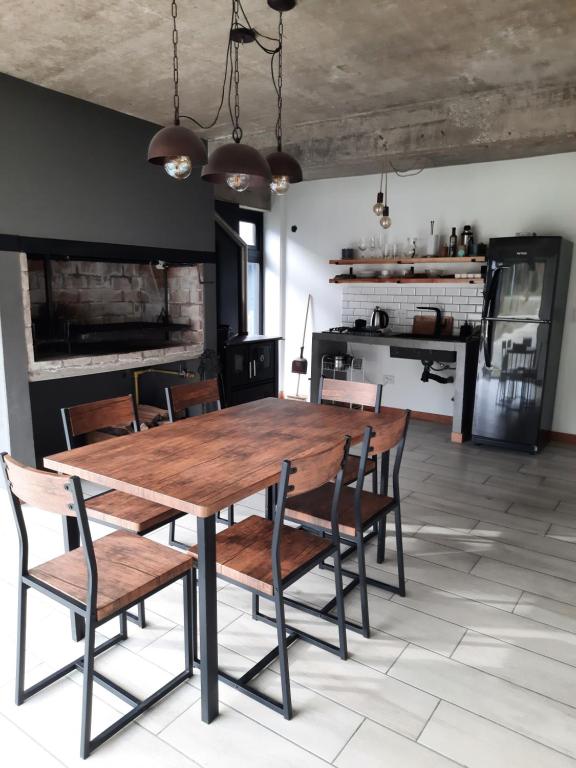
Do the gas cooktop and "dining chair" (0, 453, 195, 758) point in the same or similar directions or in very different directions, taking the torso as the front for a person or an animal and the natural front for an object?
very different directions

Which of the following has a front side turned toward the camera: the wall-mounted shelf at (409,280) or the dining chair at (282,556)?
the wall-mounted shelf

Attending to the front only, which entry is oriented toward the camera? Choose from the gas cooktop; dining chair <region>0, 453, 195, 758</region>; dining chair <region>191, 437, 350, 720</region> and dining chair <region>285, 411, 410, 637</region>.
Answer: the gas cooktop

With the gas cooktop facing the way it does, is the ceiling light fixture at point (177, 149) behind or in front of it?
in front

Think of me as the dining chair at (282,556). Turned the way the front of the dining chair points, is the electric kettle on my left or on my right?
on my right

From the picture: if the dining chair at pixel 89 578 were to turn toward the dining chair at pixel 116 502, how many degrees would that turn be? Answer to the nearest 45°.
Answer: approximately 45° to its left

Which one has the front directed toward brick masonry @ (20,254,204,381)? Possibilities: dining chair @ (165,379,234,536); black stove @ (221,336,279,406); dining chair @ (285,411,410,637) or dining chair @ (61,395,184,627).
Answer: dining chair @ (285,411,410,637)

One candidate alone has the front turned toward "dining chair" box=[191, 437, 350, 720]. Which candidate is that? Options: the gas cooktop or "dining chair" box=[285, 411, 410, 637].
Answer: the gas cooktop

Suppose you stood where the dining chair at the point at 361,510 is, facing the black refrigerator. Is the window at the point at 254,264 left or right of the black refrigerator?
left

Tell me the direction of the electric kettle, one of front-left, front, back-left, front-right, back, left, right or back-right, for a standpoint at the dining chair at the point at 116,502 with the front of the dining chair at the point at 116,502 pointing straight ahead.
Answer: left

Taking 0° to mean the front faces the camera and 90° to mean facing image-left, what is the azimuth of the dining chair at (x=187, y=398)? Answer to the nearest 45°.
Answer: approximately 315°

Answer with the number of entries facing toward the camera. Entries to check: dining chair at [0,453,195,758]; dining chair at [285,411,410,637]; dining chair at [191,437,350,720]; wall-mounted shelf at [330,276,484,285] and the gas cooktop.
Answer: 2

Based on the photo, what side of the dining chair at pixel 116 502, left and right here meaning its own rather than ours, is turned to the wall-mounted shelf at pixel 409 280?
left

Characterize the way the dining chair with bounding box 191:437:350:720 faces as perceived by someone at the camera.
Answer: facing away from the viewer and to the left of the viewer

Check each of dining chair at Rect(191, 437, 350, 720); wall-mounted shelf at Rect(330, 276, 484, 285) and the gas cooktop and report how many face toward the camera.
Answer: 2

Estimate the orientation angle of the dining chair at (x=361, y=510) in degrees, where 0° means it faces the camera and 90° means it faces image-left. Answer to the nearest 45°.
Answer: approximately 135°

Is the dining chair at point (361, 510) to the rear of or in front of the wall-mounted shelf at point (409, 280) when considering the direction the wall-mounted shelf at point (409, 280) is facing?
in front

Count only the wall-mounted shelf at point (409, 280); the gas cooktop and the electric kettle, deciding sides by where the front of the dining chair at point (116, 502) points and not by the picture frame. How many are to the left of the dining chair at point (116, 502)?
3

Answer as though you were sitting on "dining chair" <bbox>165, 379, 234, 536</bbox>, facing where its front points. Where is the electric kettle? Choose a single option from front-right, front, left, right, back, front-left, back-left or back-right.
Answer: left

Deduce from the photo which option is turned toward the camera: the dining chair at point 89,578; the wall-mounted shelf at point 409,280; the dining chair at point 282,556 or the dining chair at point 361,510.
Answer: the wall-mounted shelf

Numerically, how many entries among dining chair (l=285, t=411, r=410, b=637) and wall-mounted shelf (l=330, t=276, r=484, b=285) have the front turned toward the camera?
1
